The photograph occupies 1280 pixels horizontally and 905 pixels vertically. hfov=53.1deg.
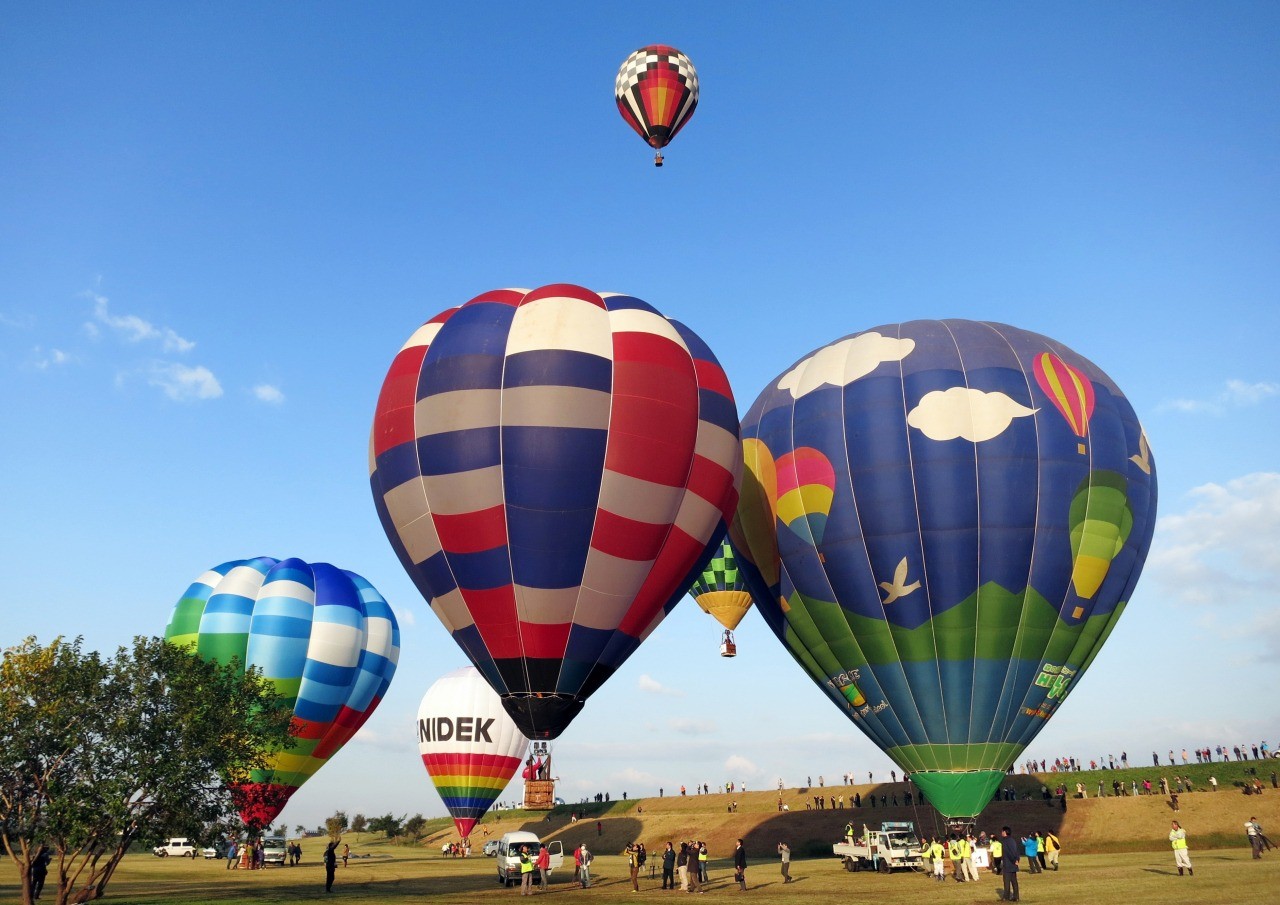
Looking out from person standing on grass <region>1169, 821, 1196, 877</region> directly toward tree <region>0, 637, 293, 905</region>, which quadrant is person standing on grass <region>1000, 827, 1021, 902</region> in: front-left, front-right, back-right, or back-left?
front-left

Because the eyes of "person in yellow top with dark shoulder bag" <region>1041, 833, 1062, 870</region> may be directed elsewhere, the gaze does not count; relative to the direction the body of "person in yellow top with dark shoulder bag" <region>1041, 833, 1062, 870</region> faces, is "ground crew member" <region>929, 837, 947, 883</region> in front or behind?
in front

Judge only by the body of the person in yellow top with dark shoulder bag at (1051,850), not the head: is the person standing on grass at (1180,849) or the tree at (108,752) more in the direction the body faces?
the tree

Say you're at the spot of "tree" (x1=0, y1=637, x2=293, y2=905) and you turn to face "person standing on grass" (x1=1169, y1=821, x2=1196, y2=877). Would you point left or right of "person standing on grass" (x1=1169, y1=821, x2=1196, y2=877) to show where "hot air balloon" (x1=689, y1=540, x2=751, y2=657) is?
left

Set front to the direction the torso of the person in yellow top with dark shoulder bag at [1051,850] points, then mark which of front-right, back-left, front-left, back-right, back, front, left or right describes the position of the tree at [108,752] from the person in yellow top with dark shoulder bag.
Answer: front-left

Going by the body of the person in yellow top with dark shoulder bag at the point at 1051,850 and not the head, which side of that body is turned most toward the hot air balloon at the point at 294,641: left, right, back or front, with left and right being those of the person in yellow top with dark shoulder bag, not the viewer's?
front

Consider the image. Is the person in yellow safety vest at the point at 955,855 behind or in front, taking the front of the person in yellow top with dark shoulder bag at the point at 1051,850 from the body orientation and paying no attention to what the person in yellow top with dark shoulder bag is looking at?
in front

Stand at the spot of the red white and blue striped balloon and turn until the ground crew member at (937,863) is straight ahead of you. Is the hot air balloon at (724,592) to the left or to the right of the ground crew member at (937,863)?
left

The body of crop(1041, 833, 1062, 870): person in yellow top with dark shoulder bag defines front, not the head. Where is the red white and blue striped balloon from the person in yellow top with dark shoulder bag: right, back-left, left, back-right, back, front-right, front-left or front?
front-left

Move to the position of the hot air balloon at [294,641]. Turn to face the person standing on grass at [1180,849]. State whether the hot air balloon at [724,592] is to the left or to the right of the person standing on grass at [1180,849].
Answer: left
